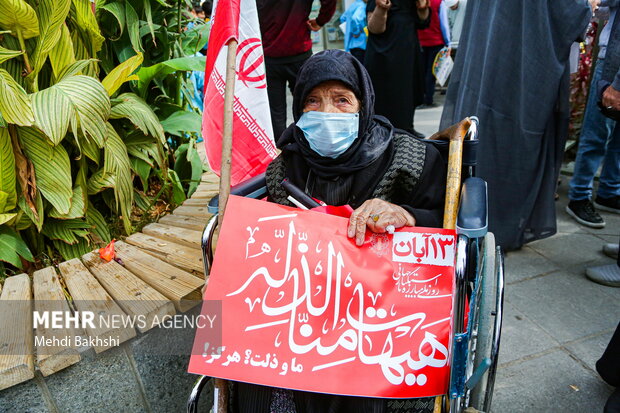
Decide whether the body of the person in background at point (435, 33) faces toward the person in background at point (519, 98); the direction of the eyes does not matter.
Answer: no

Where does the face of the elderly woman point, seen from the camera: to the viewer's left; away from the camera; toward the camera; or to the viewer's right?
toward the camera

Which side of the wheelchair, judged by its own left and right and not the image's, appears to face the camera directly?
front

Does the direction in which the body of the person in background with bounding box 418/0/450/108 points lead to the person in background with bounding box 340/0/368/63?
no

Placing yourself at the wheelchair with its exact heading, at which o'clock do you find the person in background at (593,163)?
The person in background is roughly at 7 o'clock from the wheelchair.

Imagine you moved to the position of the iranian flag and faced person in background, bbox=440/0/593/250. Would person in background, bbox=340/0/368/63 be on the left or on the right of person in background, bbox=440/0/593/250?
left

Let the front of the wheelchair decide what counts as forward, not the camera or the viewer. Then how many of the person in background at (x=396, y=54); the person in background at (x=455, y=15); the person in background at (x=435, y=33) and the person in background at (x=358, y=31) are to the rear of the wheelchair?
4

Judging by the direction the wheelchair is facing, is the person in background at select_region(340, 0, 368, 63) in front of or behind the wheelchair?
behind
